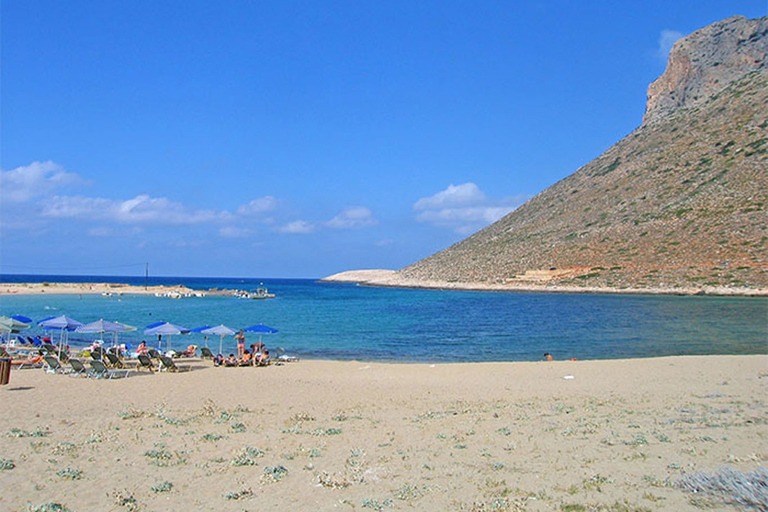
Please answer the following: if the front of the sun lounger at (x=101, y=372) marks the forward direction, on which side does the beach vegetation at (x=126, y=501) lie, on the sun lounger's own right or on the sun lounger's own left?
on the sun lounger's own right

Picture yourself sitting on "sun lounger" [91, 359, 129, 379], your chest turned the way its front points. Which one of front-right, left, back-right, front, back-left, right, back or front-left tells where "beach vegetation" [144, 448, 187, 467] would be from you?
right

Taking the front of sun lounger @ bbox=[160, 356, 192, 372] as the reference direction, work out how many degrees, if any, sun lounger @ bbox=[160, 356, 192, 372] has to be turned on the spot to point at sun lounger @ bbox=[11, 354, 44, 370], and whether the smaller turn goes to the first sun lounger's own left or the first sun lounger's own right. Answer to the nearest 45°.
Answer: approximately 135° to the first sun lounger's own left

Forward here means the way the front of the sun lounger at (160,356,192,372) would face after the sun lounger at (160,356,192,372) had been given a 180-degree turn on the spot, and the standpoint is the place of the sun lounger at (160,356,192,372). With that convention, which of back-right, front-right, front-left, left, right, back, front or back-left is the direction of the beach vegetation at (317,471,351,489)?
left
